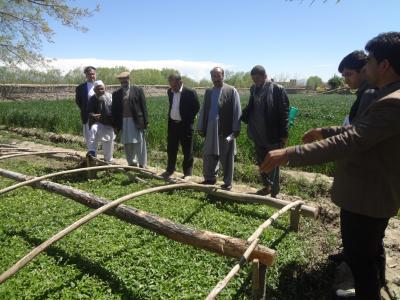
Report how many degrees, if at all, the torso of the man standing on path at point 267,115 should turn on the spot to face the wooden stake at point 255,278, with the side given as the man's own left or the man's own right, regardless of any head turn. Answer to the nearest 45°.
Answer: approximately 45° to the man's own left

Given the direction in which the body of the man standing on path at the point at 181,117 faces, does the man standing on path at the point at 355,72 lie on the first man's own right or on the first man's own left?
on the first man's own left

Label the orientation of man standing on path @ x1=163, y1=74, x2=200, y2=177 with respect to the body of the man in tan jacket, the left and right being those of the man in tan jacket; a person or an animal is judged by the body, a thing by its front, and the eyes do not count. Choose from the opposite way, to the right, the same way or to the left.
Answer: to the left

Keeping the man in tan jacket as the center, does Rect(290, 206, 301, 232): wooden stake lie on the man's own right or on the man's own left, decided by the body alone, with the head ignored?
on the man's own right

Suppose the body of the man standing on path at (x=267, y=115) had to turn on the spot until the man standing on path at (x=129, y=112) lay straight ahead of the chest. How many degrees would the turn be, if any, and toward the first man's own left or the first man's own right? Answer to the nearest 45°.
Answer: approximately 90° to the first man's own right

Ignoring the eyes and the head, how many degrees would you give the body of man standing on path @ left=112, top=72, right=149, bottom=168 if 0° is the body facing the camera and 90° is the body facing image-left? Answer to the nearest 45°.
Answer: approximately 0°

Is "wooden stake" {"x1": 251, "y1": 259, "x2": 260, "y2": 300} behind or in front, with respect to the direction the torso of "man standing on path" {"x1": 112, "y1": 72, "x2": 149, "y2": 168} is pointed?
in front

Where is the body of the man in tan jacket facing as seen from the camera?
to the viewer's left

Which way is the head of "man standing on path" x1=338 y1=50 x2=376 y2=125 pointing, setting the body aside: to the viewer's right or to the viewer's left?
to the viewer's left

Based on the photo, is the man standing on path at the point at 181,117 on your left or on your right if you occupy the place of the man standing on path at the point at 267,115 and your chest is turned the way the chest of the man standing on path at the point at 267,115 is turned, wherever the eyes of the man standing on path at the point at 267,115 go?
on your right

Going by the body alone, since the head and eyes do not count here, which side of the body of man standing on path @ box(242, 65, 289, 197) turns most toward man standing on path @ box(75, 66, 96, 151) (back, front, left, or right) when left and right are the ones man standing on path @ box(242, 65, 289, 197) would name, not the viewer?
right

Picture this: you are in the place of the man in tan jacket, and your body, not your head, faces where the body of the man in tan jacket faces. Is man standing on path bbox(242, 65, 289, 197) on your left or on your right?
on your right

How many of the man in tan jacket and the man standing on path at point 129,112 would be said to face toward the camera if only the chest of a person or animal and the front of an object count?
1
